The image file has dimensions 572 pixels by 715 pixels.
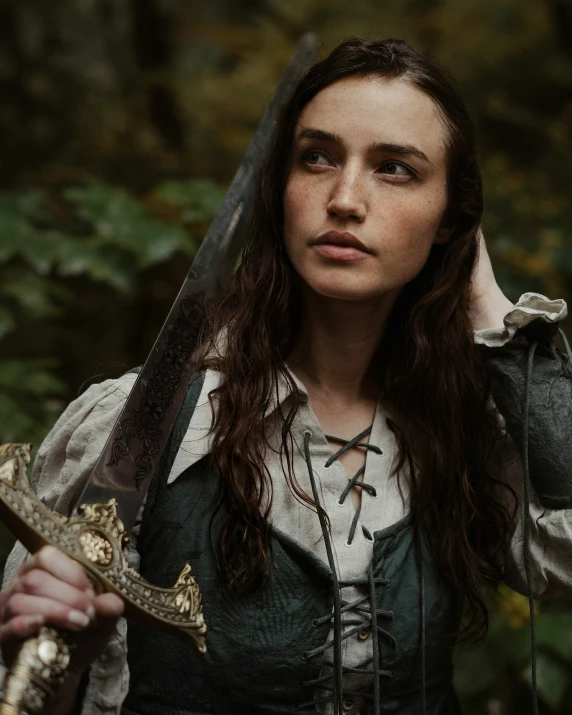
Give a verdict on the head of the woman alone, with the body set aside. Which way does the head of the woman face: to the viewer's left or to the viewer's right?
to the viewer's left

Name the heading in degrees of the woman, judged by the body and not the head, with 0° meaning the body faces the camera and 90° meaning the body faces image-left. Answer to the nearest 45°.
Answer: approximately 0°
